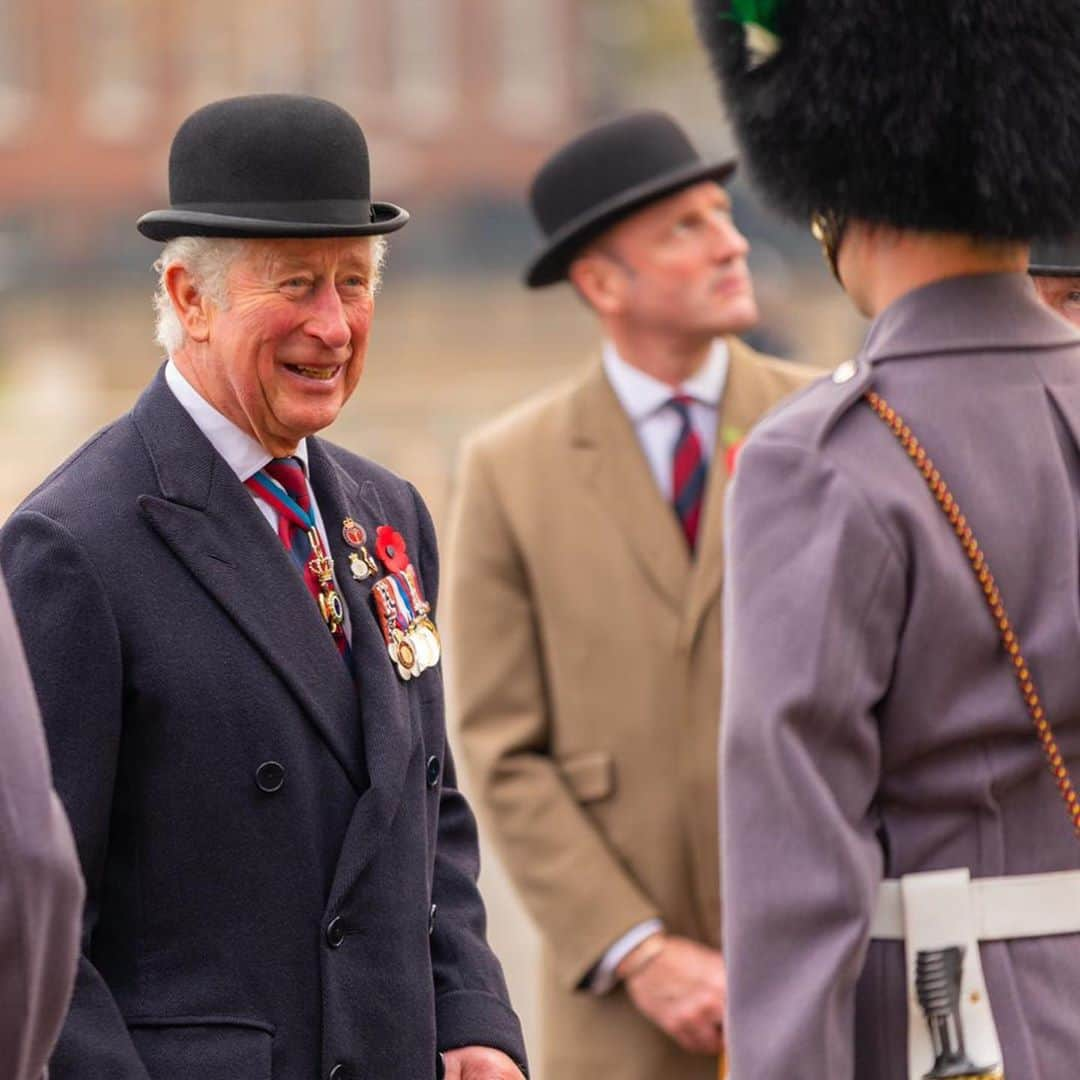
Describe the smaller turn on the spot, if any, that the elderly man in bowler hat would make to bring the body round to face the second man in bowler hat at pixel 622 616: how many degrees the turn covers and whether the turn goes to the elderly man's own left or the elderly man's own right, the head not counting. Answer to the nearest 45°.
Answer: approximately 90° to the elderly man's own left

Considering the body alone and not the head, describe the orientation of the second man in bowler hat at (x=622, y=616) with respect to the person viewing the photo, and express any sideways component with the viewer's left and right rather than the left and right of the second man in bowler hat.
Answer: facing the viewer and to the right of the viewer

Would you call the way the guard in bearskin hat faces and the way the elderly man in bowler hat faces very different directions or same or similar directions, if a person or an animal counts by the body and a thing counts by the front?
very different directions

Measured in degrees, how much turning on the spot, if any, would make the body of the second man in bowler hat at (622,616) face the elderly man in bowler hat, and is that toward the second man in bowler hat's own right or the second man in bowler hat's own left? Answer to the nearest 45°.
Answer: approximately 45° to the second man in bowler hat's own right

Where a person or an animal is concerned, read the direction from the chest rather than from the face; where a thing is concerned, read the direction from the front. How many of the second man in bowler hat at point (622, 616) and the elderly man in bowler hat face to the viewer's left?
0

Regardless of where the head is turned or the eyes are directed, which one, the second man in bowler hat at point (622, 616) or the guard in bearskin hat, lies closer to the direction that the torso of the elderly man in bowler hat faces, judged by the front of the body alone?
the guard in bearskin hat

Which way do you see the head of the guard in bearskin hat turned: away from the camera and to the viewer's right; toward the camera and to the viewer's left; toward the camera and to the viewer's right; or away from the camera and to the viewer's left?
away from the camera and to the viewer's left

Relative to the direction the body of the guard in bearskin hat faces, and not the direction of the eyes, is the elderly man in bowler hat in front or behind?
in front

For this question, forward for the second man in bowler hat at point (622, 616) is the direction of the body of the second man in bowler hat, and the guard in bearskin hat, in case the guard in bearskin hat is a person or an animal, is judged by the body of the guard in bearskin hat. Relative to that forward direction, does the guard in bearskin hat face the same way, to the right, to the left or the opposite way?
the opposite way

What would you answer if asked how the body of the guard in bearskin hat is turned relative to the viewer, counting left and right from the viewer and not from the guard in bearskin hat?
facing away from the viewer and to the left of the viewer

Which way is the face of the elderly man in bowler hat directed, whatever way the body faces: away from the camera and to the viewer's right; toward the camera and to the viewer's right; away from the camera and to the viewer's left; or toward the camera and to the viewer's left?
toward the camera and to the viewer's right

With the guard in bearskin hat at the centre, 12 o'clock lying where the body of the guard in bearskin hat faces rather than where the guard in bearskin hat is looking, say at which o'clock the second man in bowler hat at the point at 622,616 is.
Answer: The second man in bowler hat is roughly at 1 o'clock from the guard in bearskin hat.
